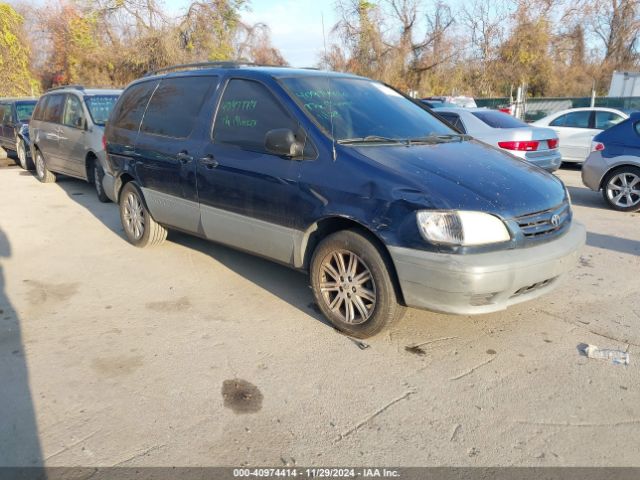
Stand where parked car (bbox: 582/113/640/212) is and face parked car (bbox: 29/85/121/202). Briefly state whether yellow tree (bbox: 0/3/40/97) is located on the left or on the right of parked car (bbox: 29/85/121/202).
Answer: right

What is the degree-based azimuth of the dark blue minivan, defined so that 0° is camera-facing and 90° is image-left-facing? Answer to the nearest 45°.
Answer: approximately 315°

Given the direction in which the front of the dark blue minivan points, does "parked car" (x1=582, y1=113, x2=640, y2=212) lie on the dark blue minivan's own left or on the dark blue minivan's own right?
on the dark blue minivan's own left

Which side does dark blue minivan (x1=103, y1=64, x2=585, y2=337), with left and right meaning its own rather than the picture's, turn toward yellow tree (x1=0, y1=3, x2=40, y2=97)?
back

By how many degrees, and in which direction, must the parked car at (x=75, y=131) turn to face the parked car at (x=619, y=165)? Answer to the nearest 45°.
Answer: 0° — it already faces it

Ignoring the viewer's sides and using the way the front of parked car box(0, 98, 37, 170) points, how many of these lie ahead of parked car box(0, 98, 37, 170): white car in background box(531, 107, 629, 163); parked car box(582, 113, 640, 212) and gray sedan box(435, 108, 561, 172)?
3

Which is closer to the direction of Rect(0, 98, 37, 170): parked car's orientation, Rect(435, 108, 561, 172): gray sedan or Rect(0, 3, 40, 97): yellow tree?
the gray sedan

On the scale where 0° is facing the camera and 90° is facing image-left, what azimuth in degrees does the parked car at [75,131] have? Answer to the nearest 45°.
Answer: approximately 315°

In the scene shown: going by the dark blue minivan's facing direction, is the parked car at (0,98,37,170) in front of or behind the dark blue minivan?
behind

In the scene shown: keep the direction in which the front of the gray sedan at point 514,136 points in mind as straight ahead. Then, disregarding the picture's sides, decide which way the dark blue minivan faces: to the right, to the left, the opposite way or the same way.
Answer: the opposite way

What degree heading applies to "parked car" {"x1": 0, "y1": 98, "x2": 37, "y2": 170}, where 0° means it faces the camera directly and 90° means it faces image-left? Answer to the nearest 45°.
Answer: approximately 315°
